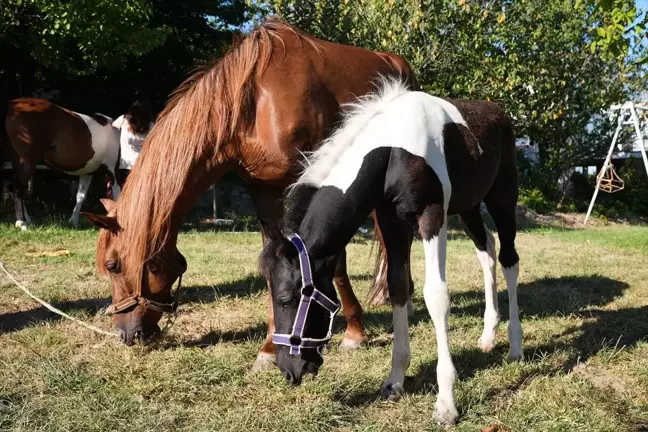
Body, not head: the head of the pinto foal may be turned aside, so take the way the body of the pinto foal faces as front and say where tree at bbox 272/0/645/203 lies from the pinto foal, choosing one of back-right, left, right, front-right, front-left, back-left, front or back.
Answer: back-right

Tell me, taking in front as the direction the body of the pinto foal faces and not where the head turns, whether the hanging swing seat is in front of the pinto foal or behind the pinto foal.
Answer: behind

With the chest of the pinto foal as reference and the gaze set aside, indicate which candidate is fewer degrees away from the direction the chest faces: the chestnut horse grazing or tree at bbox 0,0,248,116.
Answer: the chestnut horse grazing

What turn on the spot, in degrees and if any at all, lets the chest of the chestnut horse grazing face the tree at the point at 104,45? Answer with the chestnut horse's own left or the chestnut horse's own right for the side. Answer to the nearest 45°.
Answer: approximately 135° to the chestnut horse's own right

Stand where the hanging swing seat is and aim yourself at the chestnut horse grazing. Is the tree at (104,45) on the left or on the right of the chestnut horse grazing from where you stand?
right

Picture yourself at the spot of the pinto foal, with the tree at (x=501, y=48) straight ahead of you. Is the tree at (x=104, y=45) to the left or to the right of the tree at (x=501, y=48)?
left

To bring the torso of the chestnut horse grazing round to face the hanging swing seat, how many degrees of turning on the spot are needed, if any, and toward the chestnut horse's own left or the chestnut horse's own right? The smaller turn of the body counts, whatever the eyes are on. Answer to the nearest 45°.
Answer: approximately 180°

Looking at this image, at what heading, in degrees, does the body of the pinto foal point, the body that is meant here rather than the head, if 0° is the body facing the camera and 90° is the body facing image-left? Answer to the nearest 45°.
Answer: approximately 45°

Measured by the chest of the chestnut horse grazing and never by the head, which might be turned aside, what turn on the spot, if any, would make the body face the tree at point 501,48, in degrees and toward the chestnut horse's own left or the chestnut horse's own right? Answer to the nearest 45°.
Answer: approximately 180°
